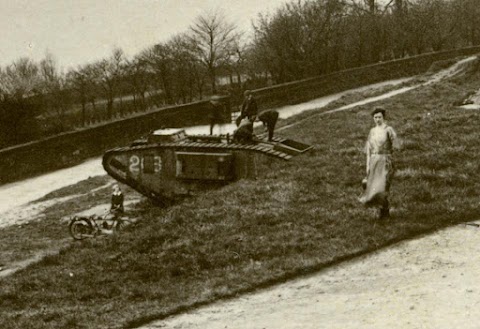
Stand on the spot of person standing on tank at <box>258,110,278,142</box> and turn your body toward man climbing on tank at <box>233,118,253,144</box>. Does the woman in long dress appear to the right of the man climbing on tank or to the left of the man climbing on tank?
left

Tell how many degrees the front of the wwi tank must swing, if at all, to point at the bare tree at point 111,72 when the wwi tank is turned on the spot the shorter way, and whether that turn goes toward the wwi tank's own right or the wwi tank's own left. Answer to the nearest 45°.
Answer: approximately 90° to the wwi tank's own right

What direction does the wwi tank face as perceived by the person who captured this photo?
facing to the left of the viewer

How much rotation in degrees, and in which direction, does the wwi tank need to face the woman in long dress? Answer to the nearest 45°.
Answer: approximately 135° to its left

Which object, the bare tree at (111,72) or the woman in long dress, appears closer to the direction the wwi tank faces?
the bare tree
